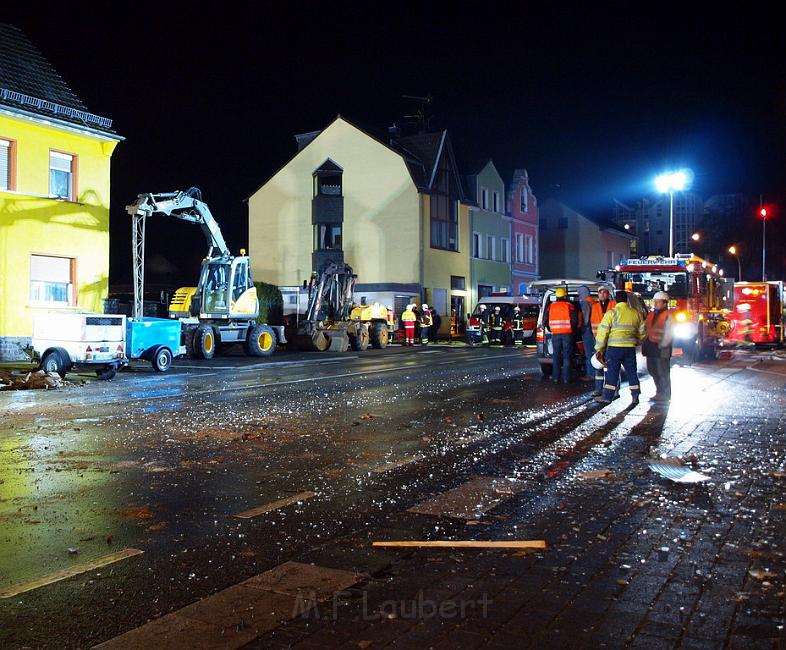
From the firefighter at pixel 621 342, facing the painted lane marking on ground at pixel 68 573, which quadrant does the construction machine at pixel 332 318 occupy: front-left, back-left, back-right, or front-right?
back-right

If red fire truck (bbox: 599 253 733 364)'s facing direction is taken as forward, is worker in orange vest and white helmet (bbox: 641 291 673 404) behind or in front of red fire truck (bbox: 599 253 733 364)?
in front

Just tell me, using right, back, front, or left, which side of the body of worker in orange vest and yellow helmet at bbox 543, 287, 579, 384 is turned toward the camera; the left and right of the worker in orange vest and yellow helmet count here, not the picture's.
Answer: back

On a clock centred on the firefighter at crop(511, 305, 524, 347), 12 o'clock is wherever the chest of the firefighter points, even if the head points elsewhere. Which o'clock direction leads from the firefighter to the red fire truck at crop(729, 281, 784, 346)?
The red fire truck is roughly at 9 o'clock from the firefighter.

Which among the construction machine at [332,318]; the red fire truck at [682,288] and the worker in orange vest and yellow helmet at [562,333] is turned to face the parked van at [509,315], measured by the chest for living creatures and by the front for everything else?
the worker in orange vest and yellow helmet

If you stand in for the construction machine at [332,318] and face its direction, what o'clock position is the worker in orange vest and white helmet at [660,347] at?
The worker in orange vest and white helmet is roughly at 10 o'clock from the construction machine.

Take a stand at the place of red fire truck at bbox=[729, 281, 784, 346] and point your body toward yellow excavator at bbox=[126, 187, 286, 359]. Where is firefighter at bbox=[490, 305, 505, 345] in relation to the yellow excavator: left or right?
right

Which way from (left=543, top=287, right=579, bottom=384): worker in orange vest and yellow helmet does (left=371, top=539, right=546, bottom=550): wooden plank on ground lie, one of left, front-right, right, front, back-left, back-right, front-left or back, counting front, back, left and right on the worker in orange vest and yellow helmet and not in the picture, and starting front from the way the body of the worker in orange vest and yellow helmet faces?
back

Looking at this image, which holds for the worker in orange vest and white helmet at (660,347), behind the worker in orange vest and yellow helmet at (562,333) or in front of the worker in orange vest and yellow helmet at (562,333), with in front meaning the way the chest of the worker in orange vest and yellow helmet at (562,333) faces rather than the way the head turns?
behind

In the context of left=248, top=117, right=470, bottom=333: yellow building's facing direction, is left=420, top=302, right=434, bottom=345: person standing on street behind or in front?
in front

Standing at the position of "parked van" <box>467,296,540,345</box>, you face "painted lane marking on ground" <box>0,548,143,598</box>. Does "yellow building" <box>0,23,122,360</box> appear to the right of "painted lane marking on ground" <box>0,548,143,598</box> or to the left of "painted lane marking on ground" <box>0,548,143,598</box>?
right

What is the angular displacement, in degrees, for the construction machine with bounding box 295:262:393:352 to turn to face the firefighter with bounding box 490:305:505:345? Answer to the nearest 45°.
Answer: approximately 180°

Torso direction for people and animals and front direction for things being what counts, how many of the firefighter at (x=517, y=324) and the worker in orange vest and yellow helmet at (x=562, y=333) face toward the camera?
1

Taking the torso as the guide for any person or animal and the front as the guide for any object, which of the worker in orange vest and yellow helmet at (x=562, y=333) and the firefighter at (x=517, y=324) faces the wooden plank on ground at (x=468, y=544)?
the firefighter at (x=517, y=324)

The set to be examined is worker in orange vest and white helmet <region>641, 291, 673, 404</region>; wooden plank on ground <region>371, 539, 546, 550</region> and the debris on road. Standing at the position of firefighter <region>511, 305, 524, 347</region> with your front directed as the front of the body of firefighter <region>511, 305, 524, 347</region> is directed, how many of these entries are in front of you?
3
